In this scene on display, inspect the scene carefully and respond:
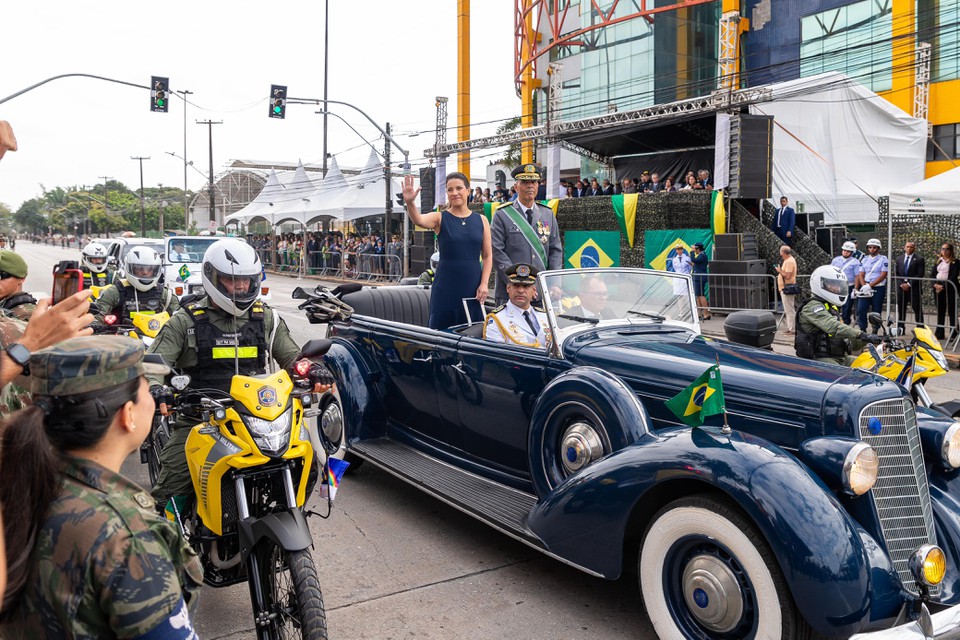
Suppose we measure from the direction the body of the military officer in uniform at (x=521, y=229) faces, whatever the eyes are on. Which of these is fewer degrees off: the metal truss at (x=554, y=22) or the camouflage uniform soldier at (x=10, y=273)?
the camouflage uniform soldier

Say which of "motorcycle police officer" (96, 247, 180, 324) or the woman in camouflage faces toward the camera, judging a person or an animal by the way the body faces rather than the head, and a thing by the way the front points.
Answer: the motorcycle police officer

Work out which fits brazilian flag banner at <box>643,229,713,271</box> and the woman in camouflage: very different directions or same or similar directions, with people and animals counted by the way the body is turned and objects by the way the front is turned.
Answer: very different directions

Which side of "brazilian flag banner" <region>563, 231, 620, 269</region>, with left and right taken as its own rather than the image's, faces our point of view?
front

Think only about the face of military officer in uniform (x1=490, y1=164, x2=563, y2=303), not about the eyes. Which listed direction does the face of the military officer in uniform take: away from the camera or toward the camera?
toward the camera

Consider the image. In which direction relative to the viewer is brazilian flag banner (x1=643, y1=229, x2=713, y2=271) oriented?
toward the camera

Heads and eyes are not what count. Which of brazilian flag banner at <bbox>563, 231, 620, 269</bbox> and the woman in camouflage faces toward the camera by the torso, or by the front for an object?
the brazilian flag banner

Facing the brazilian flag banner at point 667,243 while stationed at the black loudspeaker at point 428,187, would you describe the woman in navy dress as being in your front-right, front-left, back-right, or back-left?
front-right

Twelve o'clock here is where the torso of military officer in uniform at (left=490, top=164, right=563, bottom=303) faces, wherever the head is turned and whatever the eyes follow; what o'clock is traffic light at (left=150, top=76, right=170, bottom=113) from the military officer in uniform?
The traffic light is roughly at 5 o'clock from the military officer in uniform.

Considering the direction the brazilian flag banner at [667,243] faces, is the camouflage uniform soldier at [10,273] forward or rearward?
forward

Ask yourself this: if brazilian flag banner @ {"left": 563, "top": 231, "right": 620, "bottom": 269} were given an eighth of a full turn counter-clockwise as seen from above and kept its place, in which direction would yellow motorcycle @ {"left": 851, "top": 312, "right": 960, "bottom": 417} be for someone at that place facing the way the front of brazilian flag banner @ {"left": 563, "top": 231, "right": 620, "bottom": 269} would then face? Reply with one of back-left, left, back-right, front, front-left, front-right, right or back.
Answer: front-right

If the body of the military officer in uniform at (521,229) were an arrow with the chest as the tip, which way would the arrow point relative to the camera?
toward the camera

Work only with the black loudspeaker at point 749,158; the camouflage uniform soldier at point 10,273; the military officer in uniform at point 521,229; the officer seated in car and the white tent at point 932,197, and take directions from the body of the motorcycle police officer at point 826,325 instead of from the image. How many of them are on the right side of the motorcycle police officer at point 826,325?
3

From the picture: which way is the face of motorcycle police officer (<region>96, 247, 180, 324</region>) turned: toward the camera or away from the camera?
toward the camera

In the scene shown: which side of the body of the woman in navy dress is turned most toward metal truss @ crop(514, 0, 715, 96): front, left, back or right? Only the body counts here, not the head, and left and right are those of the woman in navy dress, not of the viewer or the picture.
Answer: back

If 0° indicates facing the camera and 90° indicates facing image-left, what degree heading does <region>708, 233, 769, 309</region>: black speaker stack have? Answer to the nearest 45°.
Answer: approximately 45°

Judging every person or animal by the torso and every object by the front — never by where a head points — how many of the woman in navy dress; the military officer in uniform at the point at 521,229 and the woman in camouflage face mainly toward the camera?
2

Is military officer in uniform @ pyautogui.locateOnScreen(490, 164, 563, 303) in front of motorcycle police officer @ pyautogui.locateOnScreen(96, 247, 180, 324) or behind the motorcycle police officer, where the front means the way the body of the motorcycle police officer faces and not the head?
in front

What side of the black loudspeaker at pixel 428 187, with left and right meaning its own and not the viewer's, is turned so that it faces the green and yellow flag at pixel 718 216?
left
